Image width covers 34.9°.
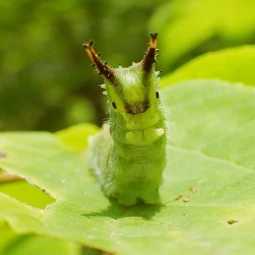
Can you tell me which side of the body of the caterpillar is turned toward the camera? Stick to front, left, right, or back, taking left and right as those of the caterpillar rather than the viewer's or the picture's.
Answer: front

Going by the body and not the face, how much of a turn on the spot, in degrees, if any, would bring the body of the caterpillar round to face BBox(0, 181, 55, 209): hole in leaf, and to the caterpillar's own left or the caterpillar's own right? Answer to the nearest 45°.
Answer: approximately 135° to the caterpillar's own right
